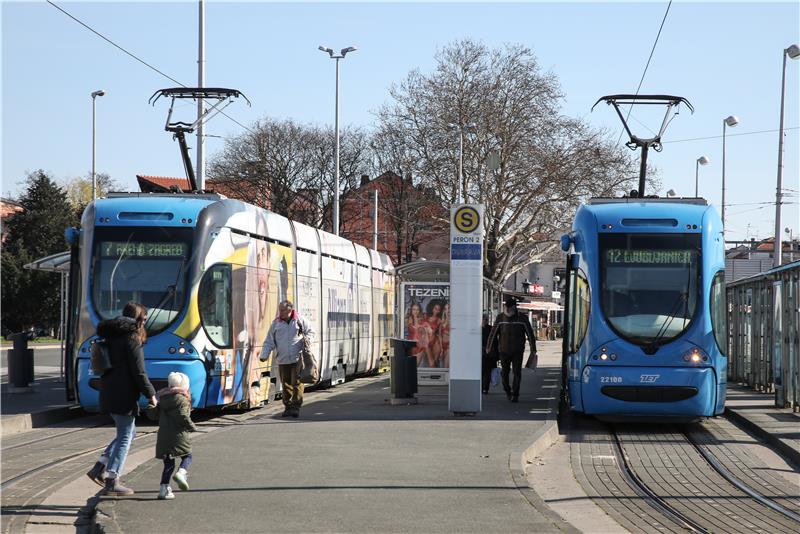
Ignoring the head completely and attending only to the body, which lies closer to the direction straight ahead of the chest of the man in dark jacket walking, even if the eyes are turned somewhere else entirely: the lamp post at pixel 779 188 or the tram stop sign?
the tram stop sign

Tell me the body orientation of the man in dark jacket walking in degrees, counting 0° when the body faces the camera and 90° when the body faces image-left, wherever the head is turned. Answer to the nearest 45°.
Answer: approximately 0°

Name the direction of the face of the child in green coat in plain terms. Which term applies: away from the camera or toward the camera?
away from the camera

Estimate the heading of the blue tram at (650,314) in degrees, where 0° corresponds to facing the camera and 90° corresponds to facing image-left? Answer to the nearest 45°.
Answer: approximately 0°

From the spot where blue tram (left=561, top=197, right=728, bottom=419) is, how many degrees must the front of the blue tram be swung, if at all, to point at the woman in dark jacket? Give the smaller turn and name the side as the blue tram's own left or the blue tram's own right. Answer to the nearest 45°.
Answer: approximately 45° to the blue tram's own right
